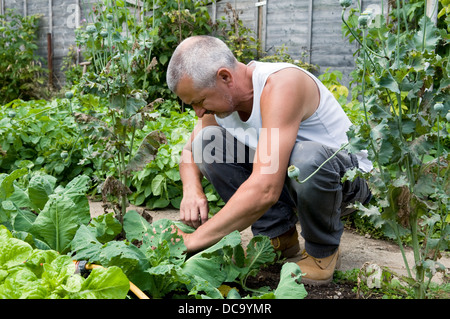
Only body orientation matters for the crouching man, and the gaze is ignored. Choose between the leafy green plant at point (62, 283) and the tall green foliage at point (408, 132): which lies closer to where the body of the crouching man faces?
the leafy green plant

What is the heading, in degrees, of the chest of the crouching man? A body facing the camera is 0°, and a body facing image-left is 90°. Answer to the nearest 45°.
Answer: approximately 45°

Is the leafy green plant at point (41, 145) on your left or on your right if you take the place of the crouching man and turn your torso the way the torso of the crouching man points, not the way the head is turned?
on your right

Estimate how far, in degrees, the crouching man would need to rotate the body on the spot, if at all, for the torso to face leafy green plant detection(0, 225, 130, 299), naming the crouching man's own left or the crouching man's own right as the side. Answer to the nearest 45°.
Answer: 0° — they already face it

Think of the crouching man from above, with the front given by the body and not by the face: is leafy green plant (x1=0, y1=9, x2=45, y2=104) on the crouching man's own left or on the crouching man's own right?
on the crouching man's own right

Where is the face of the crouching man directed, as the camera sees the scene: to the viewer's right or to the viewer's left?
to the viewer's left
